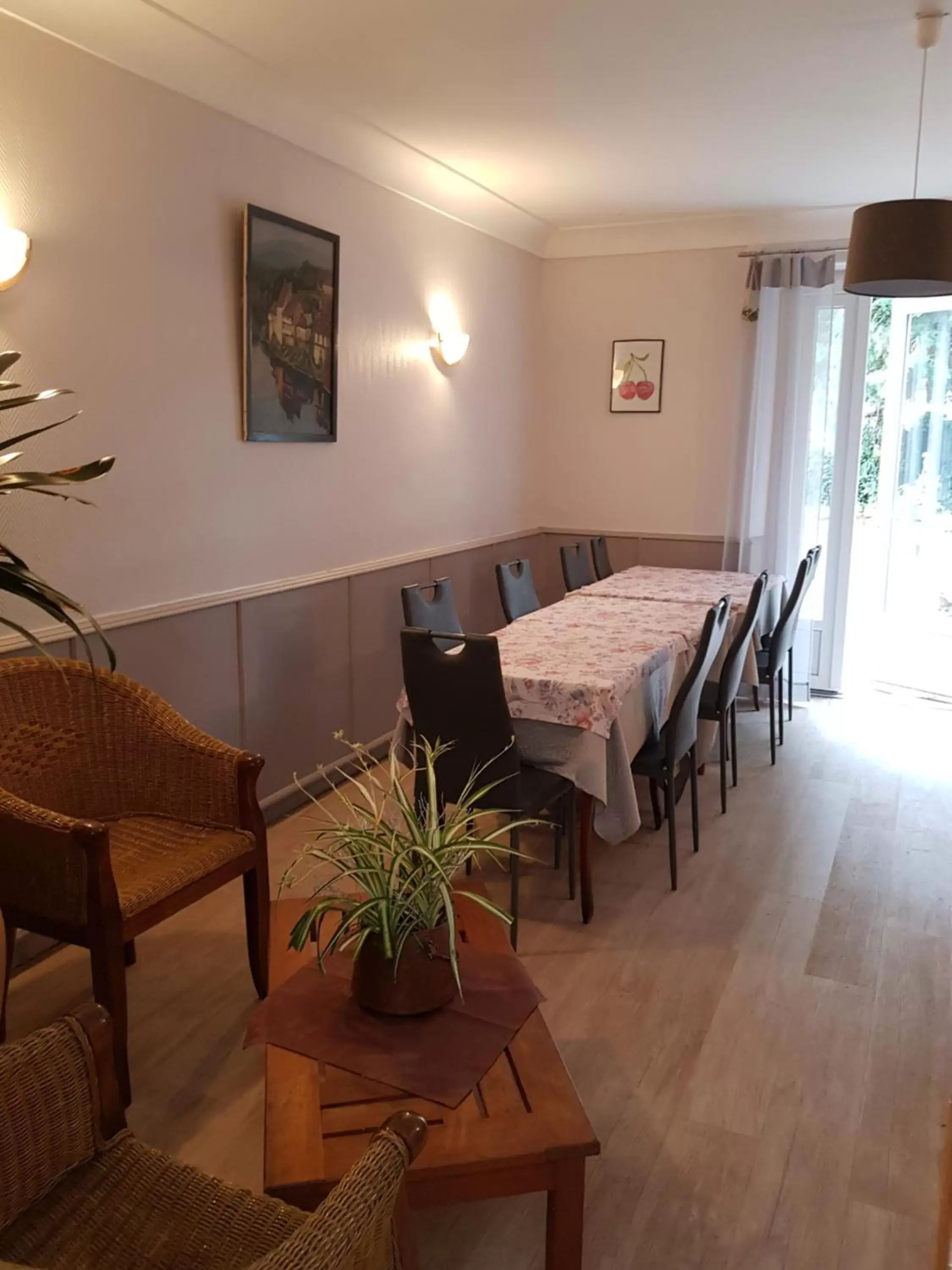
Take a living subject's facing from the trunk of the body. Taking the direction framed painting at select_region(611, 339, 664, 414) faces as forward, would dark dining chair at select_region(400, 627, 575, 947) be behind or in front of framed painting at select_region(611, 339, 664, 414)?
in front

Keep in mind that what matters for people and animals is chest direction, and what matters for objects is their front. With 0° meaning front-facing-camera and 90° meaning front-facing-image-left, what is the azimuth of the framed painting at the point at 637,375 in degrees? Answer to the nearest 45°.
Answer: approximately 0°

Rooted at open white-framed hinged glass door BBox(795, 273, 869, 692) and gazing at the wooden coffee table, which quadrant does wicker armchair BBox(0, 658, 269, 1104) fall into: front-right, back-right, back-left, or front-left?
front-right

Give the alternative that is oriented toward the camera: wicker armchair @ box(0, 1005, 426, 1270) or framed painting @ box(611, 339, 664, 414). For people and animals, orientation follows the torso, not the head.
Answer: the framed painting

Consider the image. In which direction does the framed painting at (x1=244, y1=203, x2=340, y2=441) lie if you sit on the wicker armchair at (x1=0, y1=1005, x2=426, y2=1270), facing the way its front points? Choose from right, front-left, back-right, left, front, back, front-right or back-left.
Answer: front-left

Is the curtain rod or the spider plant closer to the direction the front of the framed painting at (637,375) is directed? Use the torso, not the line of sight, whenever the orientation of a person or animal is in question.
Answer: the spider plant

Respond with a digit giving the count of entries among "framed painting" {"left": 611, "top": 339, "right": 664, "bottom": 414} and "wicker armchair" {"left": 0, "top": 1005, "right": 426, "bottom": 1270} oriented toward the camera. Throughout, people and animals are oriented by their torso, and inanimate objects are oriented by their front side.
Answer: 1

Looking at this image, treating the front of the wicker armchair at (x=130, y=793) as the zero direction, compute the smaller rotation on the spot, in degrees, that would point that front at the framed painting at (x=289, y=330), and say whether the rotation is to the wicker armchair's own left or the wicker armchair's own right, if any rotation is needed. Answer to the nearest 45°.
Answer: approximately 90° to the wicker armchair's own left

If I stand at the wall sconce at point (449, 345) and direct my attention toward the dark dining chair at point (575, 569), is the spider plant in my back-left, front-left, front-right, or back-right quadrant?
back-right

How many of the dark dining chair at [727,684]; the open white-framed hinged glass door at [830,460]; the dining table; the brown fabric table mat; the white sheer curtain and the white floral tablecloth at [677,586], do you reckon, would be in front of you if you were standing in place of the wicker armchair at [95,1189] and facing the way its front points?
6

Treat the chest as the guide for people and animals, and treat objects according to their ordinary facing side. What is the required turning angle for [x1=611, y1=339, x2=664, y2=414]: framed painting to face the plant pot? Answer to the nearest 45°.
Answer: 0° — it already faces it

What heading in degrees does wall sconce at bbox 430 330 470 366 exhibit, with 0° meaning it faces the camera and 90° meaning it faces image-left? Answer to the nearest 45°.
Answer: approximately 315°

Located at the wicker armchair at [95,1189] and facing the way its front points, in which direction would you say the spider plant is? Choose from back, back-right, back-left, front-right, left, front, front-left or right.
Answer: front

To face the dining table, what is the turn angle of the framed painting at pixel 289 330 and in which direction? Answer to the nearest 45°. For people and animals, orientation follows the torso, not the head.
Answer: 0° — it already faces it

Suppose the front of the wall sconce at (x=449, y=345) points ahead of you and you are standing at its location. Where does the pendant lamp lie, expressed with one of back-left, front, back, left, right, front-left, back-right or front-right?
front

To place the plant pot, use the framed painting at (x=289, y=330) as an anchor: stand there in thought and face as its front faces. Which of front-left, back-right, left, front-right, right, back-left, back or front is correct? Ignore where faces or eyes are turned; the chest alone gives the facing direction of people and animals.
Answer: front-right

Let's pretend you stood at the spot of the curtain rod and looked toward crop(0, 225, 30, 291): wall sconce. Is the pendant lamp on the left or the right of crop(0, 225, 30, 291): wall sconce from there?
left
